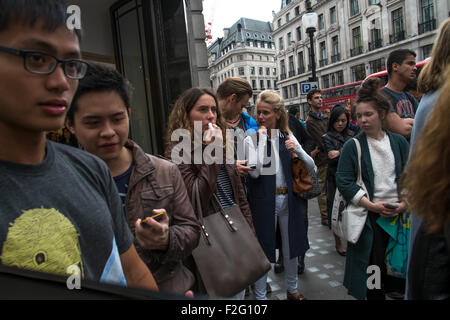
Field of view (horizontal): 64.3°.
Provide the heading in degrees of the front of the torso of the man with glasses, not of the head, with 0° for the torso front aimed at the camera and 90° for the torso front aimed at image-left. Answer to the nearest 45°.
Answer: approximately 315°

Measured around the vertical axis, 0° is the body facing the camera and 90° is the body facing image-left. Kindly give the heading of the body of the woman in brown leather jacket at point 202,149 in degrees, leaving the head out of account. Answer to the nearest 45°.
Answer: approximately 315°

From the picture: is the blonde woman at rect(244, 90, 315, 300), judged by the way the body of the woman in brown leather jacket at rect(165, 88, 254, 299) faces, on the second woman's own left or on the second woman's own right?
on the second woman's own left

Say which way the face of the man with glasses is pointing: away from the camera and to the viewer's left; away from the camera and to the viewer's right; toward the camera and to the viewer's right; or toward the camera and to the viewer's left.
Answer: toward the camera and to the viewer's right

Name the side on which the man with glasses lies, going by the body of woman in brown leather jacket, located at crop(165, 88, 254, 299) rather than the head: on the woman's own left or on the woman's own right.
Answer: on the woman's own right

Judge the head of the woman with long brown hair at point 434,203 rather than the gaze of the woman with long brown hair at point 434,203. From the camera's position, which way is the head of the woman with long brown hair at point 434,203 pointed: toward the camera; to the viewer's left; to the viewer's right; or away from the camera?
away from the camera

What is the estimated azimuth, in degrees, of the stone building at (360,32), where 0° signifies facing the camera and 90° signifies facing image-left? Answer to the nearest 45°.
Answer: approximately 45°

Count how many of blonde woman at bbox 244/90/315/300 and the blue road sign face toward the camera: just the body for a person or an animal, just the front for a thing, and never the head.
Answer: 2
